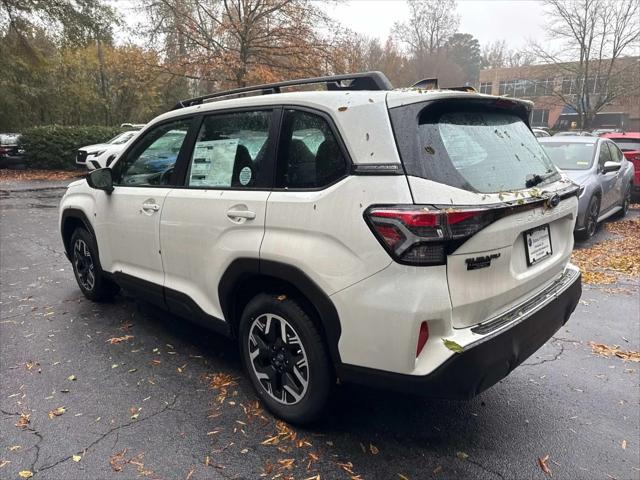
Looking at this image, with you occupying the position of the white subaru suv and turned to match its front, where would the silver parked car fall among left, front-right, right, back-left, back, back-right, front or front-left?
right

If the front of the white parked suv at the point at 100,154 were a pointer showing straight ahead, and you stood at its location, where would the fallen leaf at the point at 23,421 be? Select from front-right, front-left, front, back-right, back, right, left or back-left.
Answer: front-left

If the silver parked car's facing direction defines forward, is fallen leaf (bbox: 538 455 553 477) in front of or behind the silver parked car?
in front

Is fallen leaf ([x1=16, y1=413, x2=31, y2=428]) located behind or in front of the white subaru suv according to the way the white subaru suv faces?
in front

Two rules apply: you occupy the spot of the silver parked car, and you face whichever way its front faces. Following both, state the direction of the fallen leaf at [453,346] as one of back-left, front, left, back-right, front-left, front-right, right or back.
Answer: front-left

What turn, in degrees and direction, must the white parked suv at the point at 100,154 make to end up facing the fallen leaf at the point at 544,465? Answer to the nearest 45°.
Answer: approximately 45° to its left

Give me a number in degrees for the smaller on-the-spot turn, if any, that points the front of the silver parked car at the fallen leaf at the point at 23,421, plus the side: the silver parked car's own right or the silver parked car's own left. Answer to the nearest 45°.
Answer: approximately 45° to the silver parked car's own left

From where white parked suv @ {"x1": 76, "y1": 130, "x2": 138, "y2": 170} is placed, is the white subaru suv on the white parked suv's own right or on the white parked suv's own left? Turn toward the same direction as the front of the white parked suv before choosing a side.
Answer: on the white parked suv's own left

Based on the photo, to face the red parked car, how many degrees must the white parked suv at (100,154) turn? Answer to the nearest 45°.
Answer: approximately 90° to its left

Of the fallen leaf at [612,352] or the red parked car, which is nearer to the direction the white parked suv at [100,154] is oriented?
the fallen leaf

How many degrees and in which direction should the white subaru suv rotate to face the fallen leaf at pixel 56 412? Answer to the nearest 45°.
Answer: approximately 45° to its left

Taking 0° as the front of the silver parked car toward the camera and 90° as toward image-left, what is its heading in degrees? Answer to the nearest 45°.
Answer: approximately 45°

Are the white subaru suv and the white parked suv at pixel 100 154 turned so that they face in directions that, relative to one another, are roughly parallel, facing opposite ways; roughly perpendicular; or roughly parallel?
roughly perpendicular

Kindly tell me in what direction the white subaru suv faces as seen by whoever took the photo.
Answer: facing away from the viewer and to the left of the viewer

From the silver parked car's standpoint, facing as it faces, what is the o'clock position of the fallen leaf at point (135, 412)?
The fallen leaf is roughly at 11 o'clock from the silver parked car.

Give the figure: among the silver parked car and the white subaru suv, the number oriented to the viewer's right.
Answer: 0

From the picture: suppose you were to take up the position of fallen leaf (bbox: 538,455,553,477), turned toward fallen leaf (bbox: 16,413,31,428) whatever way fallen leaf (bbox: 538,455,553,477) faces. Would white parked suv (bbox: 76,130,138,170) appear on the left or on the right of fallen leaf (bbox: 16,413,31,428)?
right
